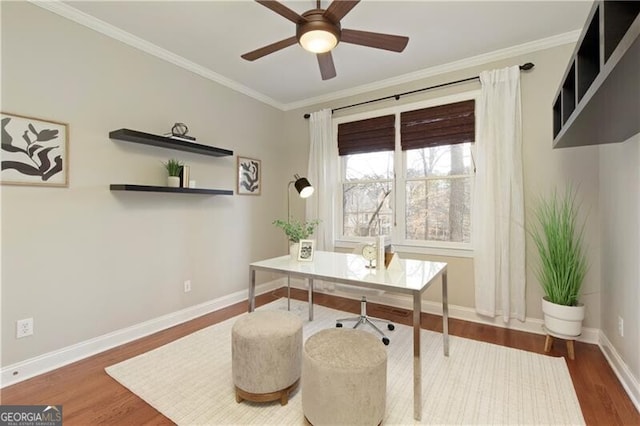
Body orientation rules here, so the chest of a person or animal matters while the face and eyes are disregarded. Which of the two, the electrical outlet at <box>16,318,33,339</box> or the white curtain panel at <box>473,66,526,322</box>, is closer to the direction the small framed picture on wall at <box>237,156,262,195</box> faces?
the white curtain panel

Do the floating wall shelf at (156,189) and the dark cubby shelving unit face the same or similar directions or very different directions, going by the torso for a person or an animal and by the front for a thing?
very different directions

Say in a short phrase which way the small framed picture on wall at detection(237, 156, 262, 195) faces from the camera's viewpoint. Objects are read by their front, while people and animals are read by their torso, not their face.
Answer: facing the viewer and to the right of the viewer

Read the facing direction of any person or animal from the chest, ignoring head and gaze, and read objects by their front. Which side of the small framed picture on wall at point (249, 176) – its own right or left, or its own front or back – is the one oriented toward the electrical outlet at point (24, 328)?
right

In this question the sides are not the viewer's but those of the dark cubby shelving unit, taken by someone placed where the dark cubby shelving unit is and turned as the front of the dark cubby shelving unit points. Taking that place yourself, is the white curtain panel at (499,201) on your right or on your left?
on your right

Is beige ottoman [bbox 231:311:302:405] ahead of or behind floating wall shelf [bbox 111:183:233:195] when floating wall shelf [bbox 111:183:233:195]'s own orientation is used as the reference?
ahead

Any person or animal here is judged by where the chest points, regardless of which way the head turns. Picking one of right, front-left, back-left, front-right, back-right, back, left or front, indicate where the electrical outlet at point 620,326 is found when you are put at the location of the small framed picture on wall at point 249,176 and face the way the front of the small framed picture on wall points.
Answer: front

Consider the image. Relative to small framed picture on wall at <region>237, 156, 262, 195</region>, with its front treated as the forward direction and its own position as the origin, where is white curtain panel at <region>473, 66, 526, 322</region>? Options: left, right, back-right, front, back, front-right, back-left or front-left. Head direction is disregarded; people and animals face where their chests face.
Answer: front

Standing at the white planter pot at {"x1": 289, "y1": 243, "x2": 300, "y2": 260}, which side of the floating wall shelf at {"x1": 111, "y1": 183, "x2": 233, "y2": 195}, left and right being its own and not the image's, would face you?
front

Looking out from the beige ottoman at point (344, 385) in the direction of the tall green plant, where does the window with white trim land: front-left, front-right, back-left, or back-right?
front-left

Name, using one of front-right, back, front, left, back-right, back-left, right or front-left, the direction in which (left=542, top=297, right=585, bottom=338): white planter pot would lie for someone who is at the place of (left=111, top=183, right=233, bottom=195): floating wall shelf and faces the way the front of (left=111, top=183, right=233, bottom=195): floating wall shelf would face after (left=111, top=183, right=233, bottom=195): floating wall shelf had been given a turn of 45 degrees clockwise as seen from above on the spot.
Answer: front-left

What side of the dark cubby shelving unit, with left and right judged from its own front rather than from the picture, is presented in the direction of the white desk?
front

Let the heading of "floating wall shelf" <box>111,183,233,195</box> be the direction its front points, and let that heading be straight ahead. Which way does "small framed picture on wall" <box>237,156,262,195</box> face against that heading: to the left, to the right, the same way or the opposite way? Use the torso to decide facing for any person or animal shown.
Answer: the same way

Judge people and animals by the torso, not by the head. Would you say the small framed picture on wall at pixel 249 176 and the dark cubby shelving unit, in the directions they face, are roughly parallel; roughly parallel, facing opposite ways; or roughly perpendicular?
roughly parallel, facing opposite ways

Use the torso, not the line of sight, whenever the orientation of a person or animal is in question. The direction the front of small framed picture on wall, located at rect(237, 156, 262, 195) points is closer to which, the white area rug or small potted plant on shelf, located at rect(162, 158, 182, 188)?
the white area rug

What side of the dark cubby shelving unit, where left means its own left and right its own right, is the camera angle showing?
left

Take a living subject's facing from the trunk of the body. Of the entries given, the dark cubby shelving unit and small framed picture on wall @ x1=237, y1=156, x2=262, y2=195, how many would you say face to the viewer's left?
1

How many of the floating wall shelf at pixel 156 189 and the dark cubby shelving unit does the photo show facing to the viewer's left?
1
